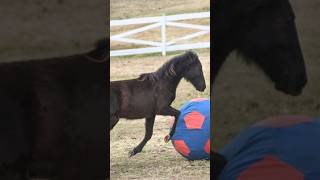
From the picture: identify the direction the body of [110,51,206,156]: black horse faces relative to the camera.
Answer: to the viewer's right

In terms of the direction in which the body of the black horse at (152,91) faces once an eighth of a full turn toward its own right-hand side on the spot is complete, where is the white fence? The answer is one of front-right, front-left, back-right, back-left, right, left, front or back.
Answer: back-left
